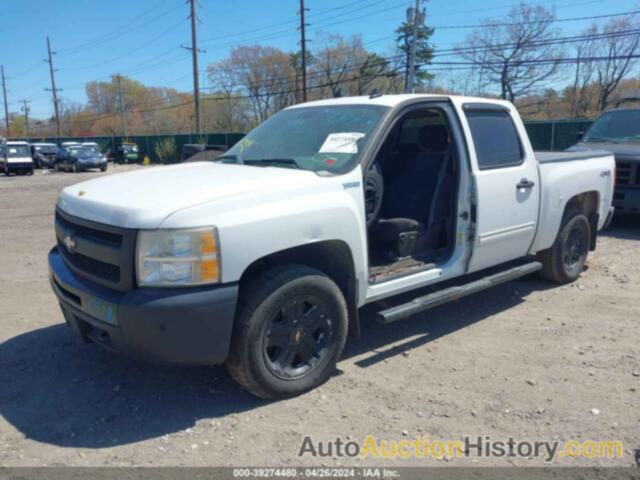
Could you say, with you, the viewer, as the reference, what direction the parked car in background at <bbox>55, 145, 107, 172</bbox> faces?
facing the viewer and to the right of the viewer

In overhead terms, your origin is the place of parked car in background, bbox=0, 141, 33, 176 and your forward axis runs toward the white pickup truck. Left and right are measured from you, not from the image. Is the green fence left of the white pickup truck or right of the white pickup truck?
left

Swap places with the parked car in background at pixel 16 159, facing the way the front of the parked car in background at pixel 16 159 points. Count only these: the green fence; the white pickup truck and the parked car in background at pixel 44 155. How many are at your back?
1

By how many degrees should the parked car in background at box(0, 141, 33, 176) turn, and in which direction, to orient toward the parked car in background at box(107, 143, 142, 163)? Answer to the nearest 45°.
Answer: approximately 135° to its left

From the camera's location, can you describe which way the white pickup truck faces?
facing the viewer and to the left of the viewer

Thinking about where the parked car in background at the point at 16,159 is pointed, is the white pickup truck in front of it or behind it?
in front

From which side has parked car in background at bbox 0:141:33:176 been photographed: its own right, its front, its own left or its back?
front

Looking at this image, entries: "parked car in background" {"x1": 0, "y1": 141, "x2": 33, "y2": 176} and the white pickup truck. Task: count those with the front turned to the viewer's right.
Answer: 0

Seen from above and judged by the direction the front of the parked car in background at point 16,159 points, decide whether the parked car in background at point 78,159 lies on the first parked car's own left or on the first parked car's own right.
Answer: on the first parked car's own left

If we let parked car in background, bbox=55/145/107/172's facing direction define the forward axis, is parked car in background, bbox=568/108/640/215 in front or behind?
in front

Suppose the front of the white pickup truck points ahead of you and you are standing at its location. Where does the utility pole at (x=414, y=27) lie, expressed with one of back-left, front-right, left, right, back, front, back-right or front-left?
back-right

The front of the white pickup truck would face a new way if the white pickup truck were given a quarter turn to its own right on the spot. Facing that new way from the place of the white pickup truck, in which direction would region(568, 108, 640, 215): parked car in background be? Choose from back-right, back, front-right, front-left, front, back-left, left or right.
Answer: right

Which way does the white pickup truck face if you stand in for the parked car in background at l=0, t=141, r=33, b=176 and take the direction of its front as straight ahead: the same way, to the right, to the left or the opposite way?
to the right
